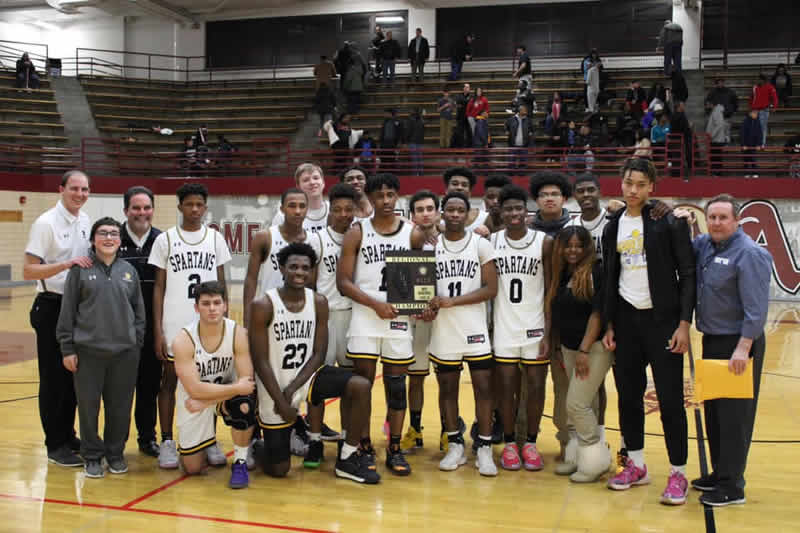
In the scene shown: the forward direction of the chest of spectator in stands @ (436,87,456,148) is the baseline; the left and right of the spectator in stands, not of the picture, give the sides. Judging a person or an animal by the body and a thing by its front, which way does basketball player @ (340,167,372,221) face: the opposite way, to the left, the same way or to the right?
the same way

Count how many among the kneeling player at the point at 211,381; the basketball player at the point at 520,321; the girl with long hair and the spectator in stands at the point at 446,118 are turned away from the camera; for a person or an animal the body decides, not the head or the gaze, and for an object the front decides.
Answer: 0

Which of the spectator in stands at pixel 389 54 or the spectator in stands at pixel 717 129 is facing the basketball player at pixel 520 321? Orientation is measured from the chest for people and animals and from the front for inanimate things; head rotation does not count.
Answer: the spectator in stands at pixel 389 54

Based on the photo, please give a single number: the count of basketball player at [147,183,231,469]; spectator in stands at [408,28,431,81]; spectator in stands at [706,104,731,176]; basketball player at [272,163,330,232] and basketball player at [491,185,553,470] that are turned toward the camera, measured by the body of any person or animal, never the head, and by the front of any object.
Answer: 4

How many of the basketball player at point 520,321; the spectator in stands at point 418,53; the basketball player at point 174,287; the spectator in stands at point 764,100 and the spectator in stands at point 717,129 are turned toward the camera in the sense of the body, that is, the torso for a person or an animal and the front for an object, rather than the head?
3

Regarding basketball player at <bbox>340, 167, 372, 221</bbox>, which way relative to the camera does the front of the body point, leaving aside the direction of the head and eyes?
toward the camera

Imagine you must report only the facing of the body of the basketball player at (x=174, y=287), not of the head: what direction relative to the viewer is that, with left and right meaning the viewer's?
facing the viewer

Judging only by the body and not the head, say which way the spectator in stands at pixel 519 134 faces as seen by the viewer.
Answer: toward the camera

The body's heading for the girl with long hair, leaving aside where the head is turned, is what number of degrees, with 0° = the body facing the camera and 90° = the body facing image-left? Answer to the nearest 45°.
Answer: approximately 45°

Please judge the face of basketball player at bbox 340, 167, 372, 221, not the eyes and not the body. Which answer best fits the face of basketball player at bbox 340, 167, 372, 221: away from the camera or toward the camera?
toward the camera

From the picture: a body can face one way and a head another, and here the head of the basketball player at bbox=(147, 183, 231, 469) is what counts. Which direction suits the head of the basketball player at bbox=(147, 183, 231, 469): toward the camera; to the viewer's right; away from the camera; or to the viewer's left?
toward the camera

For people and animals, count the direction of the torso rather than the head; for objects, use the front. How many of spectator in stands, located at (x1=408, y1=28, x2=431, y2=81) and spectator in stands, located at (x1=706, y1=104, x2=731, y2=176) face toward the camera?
1

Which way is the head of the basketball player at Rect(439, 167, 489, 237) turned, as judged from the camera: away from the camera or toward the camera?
toward the camera

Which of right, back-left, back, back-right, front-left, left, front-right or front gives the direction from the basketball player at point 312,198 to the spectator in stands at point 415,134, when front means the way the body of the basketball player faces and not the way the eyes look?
back

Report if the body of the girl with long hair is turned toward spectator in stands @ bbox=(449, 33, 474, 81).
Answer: no

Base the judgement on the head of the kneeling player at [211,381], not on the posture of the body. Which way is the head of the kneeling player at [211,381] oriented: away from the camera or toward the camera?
toward the camera

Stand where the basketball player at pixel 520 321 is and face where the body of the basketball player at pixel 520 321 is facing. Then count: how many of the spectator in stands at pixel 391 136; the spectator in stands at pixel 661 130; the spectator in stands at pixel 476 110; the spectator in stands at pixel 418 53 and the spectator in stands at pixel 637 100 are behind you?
5
